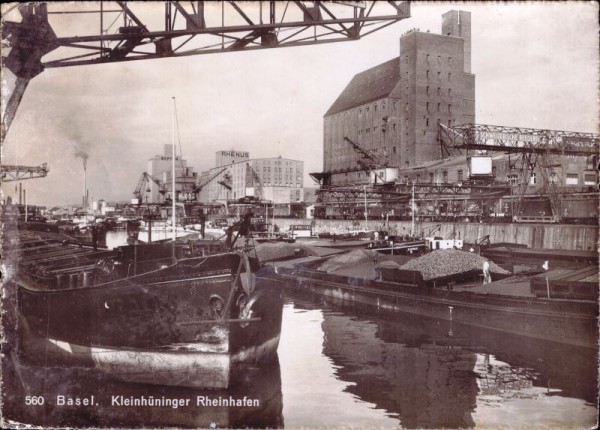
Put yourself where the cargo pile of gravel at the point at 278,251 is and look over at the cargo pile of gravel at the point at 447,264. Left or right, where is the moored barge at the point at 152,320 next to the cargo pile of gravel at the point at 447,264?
right

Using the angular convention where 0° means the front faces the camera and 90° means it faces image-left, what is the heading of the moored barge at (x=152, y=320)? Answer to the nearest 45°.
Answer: approximately 315°
